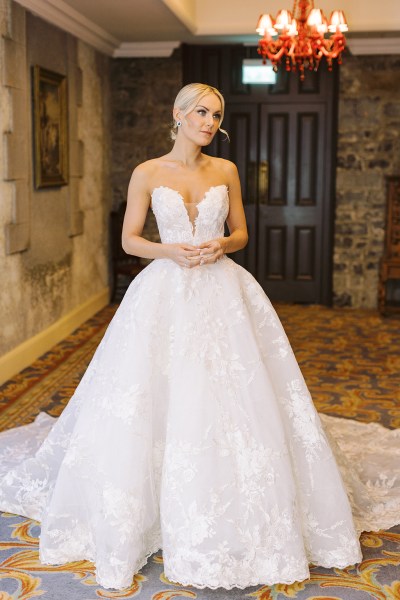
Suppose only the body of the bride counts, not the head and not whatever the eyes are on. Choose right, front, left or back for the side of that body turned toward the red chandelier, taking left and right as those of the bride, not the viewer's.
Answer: back

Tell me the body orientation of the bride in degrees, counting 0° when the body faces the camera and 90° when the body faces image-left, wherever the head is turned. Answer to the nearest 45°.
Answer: approximately 0°

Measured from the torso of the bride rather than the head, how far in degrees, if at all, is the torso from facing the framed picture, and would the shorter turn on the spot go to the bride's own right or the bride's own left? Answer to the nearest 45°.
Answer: approximately 180°

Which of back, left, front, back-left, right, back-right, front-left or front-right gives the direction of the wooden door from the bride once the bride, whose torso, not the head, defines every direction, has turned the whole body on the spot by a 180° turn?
front
